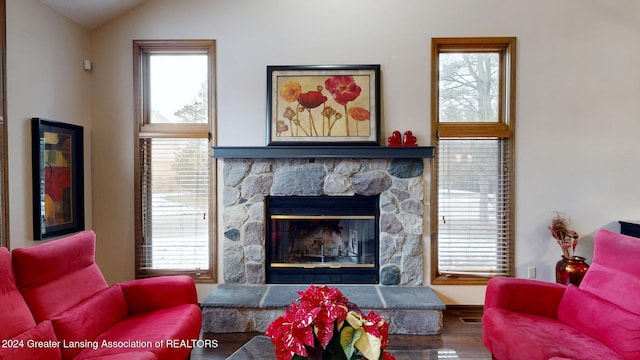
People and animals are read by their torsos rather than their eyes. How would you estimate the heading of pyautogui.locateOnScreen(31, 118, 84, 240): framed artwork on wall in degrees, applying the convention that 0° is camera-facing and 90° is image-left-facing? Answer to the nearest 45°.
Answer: approximately 315°

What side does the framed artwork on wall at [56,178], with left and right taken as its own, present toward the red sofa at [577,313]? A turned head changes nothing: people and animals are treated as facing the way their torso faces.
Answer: front

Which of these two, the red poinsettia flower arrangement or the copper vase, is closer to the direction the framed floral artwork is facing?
the red poinsettia flower arrangement

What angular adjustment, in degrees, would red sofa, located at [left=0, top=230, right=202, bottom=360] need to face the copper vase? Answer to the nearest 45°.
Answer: approximately 45° to its left

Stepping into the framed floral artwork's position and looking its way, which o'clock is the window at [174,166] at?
The window is roughly at 3 o'clock from the framed floral artwork.

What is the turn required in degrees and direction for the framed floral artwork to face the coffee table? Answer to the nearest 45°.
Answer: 0° — it already faces it

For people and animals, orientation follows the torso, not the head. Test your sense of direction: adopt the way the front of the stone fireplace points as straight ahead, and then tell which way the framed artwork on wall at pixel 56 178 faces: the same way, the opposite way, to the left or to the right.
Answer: to the left

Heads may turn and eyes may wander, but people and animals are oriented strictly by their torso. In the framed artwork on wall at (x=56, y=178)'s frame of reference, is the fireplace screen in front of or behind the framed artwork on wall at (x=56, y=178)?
in front

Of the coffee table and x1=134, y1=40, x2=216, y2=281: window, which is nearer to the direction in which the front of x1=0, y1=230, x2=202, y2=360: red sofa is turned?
the coffee table

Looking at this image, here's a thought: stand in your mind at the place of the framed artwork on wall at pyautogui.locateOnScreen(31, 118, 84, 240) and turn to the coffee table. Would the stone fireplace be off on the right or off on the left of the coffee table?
left

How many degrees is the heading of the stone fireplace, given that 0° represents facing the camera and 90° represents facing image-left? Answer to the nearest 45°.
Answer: approximately 0°

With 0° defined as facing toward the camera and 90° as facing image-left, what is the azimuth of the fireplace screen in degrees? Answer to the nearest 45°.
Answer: approximately 0°

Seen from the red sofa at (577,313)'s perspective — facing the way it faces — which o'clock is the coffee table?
The coffee table is roughly at 12 o'clock from the red sofa.

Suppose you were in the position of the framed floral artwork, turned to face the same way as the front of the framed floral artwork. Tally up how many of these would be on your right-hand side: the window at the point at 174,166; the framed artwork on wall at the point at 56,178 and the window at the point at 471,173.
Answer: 2

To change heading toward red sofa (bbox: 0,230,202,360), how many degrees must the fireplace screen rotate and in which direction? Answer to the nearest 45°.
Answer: approximately 45° to its right

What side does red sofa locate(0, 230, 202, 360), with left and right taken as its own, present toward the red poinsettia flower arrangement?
front

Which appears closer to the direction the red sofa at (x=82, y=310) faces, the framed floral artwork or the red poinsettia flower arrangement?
the red poinsettia flower arrangement

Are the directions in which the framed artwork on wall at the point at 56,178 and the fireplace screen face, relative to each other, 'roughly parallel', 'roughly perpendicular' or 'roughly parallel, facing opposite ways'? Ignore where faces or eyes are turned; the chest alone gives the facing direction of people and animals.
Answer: roughly perpendicular
